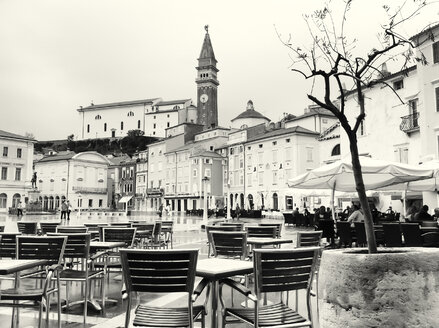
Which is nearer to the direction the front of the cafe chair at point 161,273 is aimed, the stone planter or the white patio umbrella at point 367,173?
the white patio umbrella

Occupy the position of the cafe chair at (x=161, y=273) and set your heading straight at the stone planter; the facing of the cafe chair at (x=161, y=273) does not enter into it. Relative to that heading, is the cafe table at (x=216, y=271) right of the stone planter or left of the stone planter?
left

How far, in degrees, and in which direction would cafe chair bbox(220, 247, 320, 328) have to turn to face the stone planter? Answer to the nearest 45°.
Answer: approximately 135° to its right

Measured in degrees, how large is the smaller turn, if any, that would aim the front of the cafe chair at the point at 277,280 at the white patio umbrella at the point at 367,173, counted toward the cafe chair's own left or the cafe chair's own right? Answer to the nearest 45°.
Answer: approximately 45° to the cafe chair's own right

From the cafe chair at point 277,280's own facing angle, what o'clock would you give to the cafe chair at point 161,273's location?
the cafe chair at point 161,273 is roughly at 10 o'clock from the cafe chair at point 277,280.

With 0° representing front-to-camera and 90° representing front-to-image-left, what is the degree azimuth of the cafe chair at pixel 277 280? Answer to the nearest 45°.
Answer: approximately 135°

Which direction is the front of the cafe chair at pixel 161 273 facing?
away from the camera

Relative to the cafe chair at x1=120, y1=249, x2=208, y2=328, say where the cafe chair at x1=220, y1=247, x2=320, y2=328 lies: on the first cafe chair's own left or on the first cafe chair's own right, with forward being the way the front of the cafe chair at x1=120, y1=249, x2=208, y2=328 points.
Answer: on the first cafe chair's own right

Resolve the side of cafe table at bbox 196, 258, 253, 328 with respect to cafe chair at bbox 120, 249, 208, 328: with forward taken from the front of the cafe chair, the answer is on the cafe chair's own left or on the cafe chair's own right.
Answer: on the cafe chair's own right

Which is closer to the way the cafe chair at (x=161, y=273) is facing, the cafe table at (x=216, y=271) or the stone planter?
the cafe table
